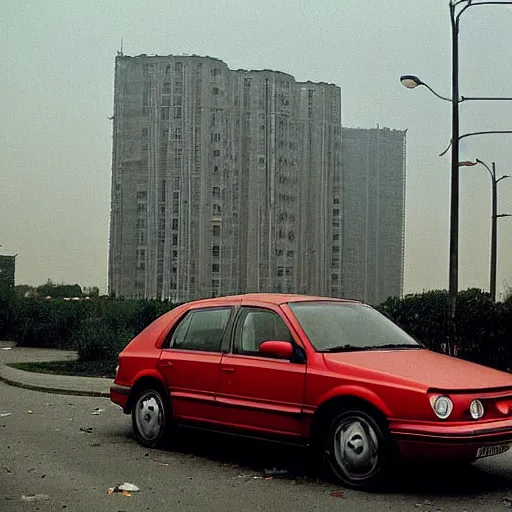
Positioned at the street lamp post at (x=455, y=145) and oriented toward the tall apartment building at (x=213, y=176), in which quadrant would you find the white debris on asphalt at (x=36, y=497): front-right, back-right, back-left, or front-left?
back-left

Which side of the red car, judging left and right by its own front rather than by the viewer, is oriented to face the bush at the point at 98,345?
back

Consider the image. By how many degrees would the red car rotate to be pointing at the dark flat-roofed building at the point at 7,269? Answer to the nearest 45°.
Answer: approximately 180°

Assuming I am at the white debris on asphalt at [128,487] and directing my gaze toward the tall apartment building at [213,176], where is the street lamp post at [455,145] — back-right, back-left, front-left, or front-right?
front-right

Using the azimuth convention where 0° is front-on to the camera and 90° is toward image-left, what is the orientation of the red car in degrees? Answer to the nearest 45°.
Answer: approximately 315°
